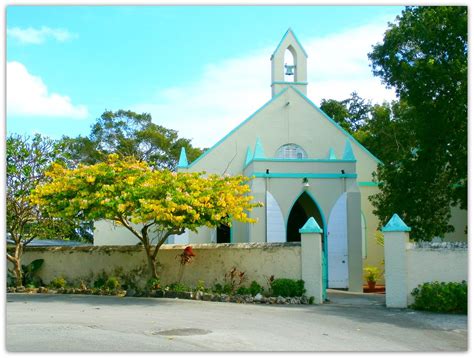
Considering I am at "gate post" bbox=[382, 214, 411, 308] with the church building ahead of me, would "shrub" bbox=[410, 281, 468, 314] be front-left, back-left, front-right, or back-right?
back-right

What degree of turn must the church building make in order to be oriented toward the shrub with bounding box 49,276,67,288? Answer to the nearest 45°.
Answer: approximately 45° to its right

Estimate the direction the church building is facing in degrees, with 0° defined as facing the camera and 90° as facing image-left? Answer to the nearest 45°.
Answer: approximately 0°

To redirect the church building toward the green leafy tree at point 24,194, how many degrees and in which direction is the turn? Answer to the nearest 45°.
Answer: approximately 45° to its right

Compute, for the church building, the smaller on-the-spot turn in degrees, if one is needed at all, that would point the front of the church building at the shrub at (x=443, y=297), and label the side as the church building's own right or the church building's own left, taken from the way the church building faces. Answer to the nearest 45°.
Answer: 0° — it already faces it
